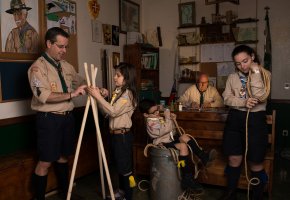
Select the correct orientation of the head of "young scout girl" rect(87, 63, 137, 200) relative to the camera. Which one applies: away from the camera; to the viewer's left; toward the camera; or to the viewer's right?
to the viewer's left

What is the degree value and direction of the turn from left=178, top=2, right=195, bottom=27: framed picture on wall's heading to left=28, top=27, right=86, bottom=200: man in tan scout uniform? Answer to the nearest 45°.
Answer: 0° — it already faces them

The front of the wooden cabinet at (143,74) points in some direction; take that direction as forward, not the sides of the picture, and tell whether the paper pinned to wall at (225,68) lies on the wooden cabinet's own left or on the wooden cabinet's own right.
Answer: on the wooden cabinet's own left

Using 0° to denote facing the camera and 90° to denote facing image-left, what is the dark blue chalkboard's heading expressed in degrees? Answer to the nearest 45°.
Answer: approximately 315°

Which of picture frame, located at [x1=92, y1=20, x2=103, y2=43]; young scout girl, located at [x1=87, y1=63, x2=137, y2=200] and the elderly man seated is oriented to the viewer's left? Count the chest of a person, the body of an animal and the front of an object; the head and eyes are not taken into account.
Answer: the young scout girl

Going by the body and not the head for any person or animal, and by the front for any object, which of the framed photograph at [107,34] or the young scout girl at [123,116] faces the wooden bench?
the framed photograph

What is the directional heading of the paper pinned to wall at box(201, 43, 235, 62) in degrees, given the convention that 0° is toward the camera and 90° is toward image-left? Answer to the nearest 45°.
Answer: approximately 0°

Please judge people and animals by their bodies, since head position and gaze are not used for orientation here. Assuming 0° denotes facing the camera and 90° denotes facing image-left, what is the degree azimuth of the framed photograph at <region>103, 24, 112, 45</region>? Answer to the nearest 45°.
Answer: approximately 315°

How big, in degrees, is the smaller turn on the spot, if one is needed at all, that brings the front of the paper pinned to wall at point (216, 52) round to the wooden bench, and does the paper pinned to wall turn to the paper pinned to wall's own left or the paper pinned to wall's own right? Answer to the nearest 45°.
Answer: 0° — it already faces it

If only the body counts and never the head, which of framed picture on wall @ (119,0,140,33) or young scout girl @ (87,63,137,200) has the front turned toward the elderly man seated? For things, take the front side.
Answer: the framed picture on wall

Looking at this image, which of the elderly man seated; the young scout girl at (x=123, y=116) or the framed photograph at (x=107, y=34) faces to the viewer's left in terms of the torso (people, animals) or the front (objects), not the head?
the young scout girl
